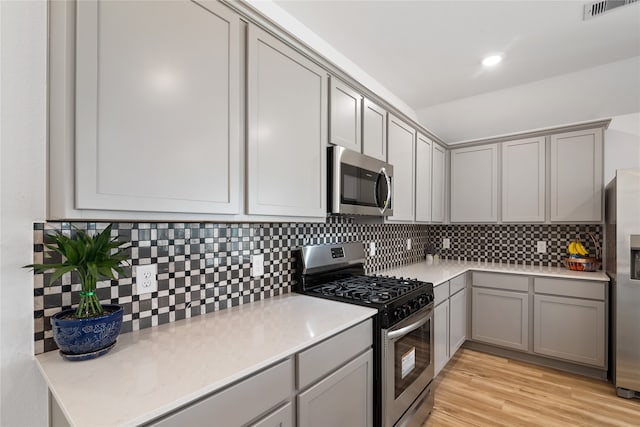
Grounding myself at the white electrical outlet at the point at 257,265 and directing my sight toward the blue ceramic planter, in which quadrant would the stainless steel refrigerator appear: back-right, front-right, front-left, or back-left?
back-left

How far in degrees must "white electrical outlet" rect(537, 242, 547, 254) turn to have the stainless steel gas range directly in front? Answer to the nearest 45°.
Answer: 0° — it already faces it

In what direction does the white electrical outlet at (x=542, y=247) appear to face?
toward the camera

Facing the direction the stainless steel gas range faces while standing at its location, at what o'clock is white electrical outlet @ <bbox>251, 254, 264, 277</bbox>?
The white electrical outlet is roughly at 4 o'clock from the stainless steel gas range.

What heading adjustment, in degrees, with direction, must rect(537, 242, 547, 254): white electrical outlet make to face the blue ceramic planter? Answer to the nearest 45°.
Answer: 0° — it already faces it

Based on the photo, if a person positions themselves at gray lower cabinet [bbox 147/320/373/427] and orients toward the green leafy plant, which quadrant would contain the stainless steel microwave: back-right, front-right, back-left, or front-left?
back-right

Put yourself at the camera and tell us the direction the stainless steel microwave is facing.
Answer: facing the viewer and to the right of the viewer

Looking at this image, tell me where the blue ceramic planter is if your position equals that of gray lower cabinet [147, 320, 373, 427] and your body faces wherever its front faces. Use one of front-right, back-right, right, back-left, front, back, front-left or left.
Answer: back-right

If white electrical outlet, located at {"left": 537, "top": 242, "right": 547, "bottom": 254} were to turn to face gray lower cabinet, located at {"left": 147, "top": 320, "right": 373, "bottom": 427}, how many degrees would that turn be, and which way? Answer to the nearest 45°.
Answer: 0° — it already faces it

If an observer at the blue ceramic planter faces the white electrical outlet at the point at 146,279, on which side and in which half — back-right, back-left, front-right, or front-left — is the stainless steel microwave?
front-right

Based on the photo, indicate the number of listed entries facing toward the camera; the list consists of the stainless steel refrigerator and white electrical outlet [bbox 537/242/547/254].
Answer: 2

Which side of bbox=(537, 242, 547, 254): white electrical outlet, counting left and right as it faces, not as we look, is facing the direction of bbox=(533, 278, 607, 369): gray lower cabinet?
front

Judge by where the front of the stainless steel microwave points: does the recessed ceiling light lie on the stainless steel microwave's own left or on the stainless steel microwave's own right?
on the stainless steel microwave's own left
